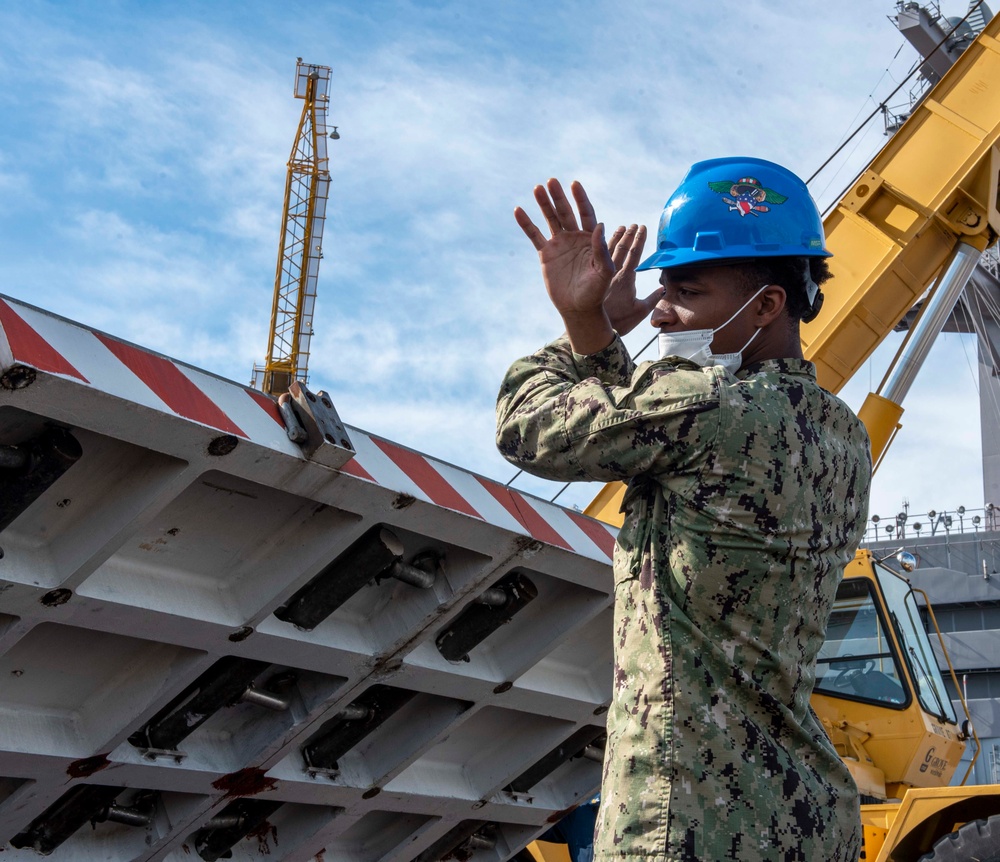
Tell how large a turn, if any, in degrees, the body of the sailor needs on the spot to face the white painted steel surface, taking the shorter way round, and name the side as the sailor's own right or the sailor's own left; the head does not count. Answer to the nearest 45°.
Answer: approximately 45° to the sailor's own right

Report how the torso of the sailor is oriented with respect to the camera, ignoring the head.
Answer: to the viewer's left
